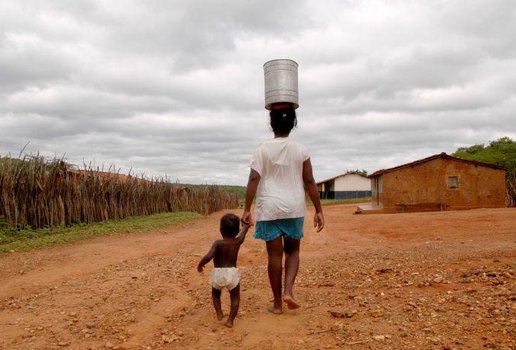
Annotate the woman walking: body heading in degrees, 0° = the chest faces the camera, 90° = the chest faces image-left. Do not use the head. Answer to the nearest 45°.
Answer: approximately 180°

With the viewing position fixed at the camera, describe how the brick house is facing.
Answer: facing to the left of the viewer

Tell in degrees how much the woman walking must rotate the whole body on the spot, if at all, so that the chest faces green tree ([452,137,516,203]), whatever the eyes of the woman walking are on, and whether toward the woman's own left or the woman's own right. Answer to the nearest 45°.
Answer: approximately 45° to the woman's own right

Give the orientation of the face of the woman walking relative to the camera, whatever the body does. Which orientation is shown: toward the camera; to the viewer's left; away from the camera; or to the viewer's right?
away from the camera

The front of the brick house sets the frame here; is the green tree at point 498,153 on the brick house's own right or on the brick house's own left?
on the brick house's own right

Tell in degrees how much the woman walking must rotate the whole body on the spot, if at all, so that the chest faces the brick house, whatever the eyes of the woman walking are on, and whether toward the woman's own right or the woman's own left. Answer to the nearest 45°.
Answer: approximately 45° to the woman's own right

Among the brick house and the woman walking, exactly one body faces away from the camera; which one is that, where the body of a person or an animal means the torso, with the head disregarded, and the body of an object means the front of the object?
the woman walking
